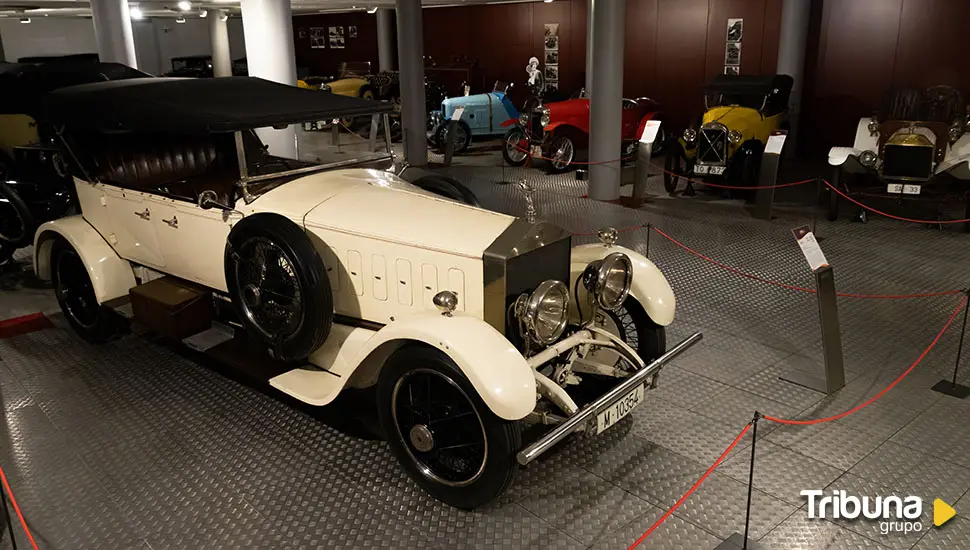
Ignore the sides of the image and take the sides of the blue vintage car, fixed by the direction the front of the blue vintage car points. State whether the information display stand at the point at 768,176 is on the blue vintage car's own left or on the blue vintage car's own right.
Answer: on the blue vintage car's own left

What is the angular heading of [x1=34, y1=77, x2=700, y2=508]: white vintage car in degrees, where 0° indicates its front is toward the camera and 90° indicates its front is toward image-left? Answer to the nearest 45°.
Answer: approximately 315°

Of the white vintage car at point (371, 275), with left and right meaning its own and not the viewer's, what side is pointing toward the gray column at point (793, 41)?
left

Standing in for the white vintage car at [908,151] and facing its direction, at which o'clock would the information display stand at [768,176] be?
The information display stand is roughly at 2 o'clock from the white vintage car.

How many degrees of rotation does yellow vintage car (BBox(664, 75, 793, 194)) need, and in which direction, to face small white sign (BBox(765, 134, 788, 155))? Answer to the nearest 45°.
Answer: approximately 45° to its left

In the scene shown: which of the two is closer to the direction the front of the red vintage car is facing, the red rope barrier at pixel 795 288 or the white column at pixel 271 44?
the white column

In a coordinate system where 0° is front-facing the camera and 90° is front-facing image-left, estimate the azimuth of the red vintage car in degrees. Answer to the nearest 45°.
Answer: approximately 45°

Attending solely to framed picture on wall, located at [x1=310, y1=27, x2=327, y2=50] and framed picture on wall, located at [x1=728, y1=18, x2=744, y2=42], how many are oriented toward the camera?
2

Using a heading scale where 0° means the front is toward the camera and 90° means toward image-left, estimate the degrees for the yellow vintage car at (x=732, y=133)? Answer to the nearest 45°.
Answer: approximately 45°

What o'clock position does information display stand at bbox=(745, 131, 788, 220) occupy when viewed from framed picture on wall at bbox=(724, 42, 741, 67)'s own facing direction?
The information display stand is roughly at 12 o'clock from the framed picture on wall.
